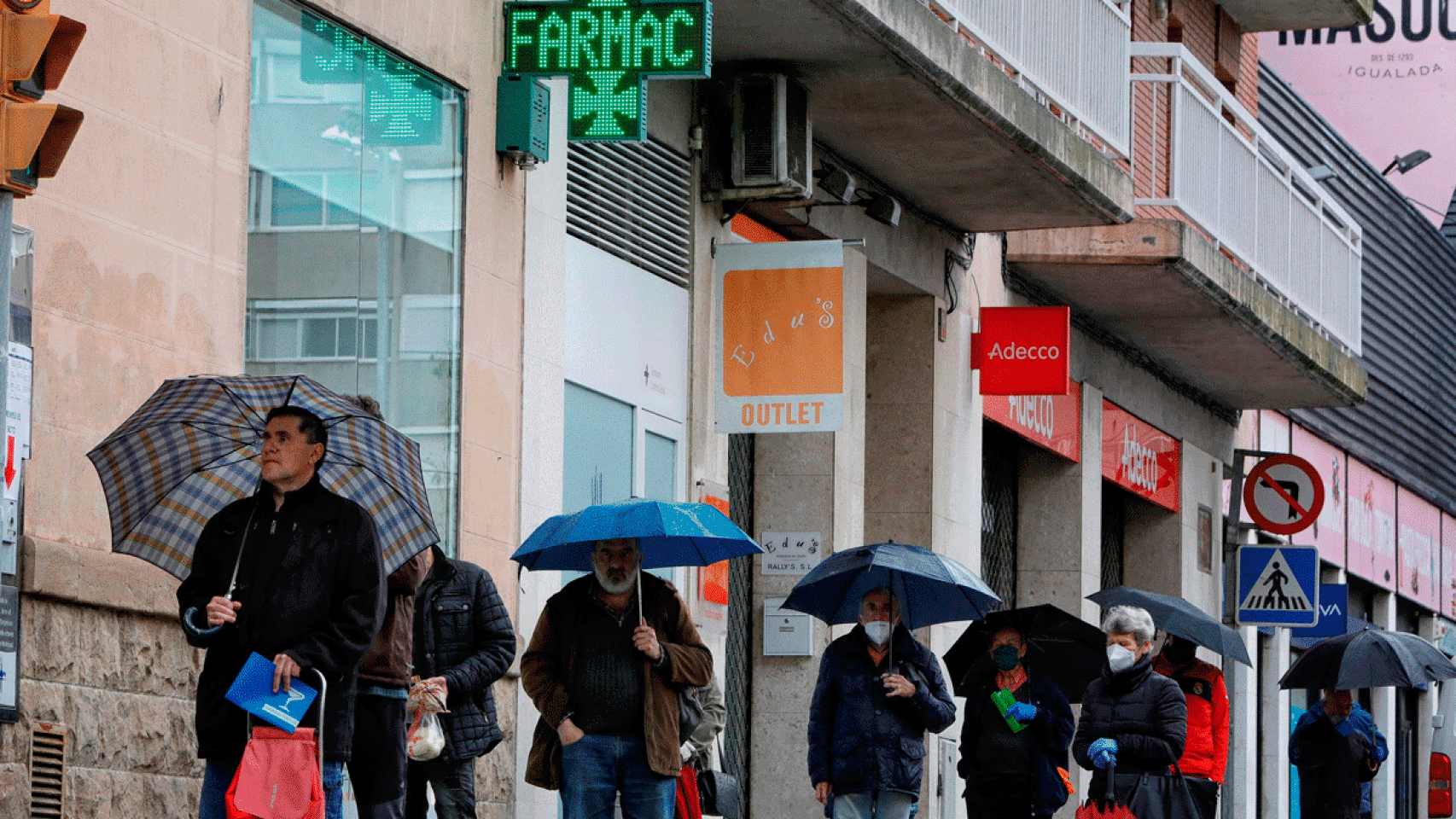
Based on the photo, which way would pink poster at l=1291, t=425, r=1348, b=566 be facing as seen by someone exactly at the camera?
facing the viewer and to the right of the viewer

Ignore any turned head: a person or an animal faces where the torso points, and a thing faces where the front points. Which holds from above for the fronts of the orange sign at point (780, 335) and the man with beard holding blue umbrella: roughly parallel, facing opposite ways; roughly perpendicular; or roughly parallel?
roughly parallel

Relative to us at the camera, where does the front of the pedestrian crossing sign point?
facing the viewer

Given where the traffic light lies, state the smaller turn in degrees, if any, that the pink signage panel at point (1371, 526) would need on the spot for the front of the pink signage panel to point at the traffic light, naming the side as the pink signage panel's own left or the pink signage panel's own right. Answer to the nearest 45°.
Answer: approximately 45° to the pink signage panel's own right

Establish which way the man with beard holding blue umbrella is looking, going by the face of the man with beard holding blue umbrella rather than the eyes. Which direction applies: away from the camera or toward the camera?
toward the camera

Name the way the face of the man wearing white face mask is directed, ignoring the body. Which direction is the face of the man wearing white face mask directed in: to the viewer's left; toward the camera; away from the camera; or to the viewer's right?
toward the camera

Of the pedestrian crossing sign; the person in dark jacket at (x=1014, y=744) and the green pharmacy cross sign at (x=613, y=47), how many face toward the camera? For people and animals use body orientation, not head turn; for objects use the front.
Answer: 3

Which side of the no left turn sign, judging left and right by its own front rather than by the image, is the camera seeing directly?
front

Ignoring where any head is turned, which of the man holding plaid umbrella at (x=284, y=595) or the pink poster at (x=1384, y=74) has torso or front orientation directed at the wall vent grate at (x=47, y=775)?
the pink poster

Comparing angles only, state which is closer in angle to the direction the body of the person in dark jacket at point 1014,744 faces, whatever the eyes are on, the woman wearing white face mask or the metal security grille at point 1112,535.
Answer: the woman wearing white face mask

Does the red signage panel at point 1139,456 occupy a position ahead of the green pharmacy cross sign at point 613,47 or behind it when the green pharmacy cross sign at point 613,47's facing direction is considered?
behind

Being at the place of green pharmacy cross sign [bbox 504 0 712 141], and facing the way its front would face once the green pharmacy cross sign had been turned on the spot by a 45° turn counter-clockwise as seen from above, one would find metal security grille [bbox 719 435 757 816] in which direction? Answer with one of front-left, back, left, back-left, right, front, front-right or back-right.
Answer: back-left

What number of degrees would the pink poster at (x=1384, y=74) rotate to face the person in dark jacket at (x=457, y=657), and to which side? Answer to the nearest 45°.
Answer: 0° — it already faces them

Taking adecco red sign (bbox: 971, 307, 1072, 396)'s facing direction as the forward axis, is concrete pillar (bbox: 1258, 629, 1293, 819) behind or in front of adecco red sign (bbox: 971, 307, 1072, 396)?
behind

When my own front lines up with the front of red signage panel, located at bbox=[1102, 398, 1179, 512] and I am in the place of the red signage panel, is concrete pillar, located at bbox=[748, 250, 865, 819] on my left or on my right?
on my right

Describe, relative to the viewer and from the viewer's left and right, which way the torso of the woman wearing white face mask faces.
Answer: facing the viewer and to the left of the viewer
